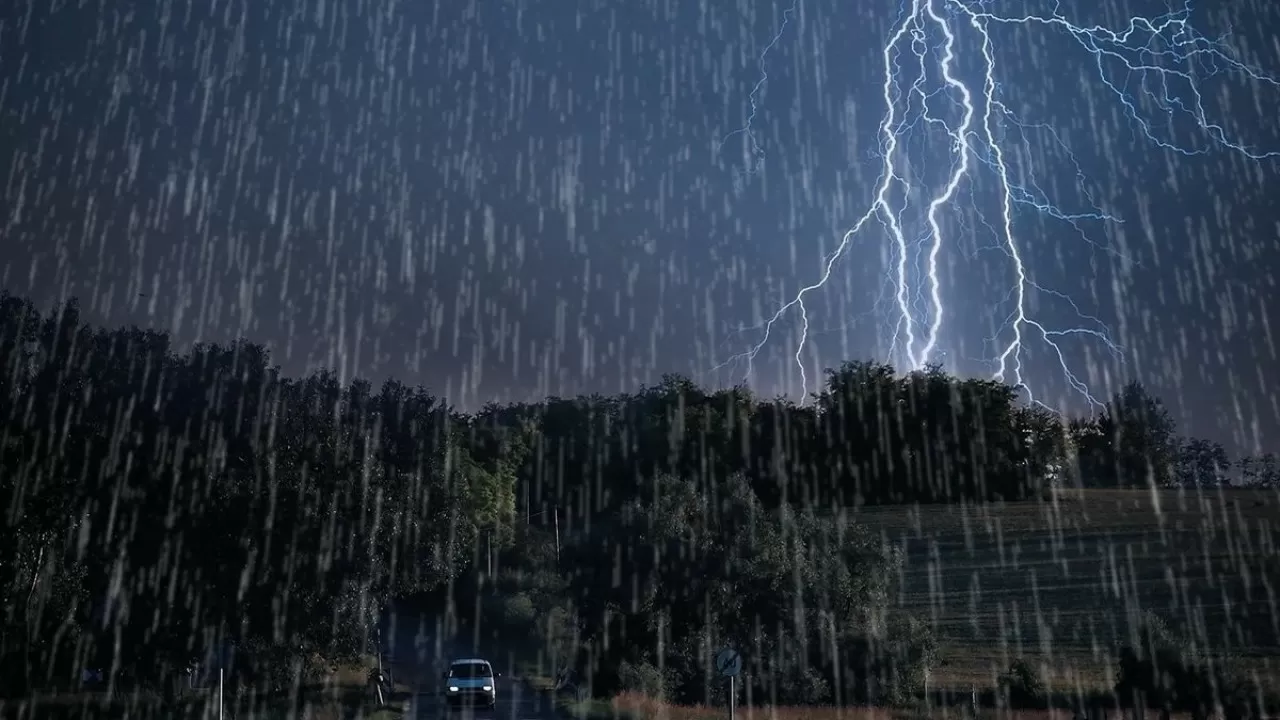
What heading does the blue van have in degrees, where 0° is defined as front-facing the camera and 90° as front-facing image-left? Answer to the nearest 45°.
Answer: approximately 0°

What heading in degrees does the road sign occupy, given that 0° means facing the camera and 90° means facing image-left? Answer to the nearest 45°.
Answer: approximately 0°

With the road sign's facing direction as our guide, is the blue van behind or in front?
behind

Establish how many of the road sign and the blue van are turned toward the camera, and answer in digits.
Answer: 2
